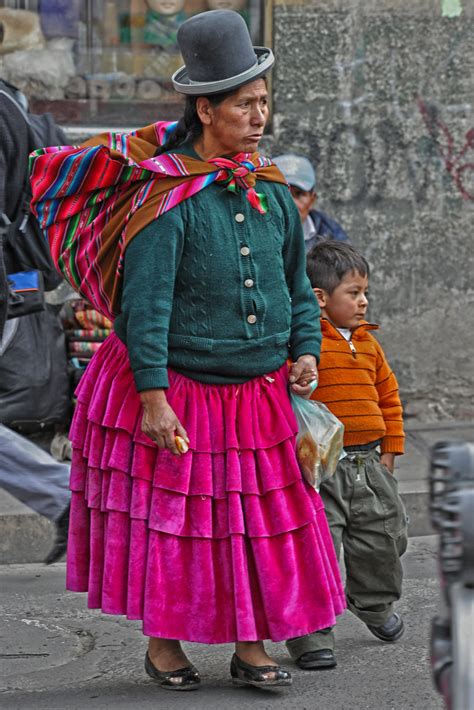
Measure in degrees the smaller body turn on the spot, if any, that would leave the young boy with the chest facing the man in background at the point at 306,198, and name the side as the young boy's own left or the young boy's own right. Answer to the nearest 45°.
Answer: approximately 135° to the young boy's own left

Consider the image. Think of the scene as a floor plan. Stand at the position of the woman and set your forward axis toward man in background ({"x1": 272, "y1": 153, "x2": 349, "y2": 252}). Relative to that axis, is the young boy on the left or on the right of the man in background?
right

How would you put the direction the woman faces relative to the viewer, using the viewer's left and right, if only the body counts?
facing the viewer and to the right of the viewer

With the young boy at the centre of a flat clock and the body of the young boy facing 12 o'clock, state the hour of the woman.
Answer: The woman is roughly at 3 o'clock from the young boy.

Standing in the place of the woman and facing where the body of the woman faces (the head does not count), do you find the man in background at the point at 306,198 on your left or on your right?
on your left

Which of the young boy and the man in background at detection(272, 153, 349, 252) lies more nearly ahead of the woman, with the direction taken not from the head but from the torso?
the young boy

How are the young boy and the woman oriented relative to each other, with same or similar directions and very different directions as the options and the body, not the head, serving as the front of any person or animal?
same or similar directions

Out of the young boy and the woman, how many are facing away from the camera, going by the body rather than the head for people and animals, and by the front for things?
0
